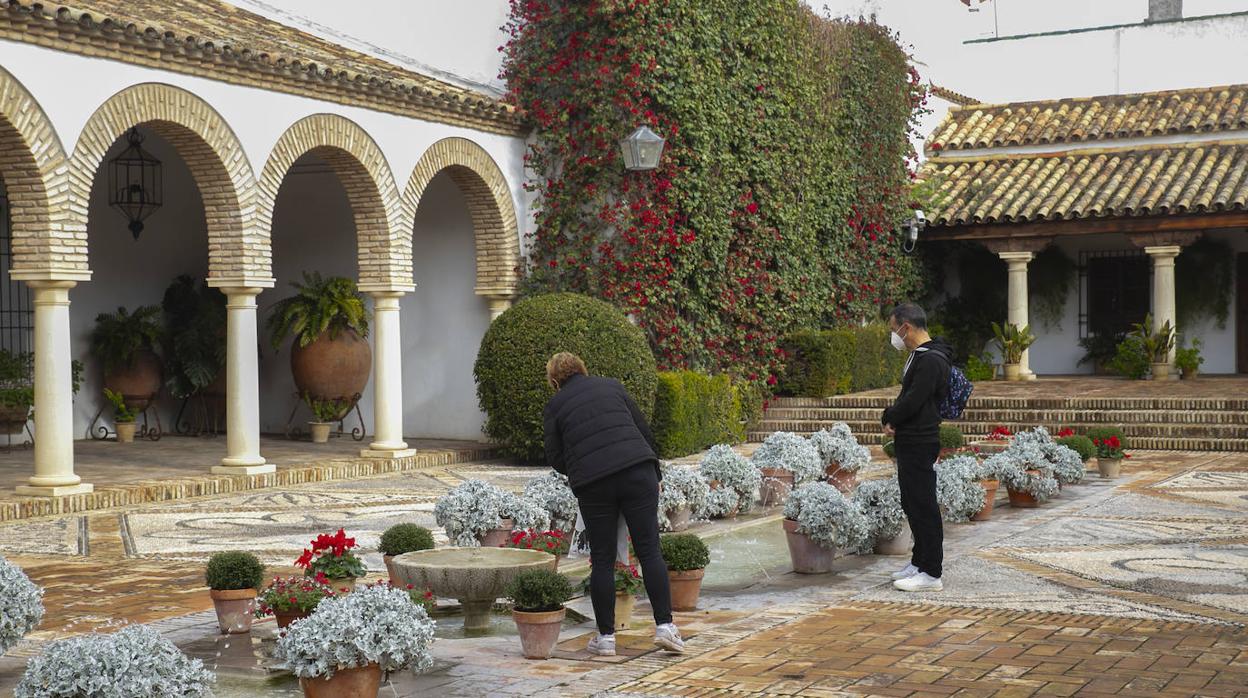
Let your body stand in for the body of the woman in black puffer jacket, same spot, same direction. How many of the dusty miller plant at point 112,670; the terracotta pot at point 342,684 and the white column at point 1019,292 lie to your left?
2

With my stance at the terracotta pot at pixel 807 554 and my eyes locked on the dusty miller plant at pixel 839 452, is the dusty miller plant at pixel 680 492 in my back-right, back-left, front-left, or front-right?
front-left

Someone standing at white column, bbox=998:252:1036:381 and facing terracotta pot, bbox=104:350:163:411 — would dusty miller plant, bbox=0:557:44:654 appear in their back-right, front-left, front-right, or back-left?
front-left

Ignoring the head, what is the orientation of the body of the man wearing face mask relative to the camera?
to the viewer's left

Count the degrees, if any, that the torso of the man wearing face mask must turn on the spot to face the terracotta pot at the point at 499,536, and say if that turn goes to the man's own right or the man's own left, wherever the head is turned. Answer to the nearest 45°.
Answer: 0° — they already face it

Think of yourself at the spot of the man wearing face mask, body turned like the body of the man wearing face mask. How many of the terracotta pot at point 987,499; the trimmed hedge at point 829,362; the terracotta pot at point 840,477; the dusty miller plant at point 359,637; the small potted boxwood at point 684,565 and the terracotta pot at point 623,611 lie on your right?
3

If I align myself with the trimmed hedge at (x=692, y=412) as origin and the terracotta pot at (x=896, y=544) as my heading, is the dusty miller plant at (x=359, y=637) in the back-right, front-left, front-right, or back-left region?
front-right

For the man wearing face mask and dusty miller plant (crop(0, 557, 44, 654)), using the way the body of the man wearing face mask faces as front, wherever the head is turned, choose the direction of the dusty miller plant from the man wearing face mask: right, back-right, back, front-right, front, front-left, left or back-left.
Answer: front-left

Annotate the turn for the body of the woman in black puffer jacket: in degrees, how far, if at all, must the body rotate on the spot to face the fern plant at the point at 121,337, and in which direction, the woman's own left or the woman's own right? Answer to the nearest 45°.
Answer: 0° — they already face it

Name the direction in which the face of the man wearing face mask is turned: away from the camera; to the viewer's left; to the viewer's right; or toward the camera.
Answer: to the viewer's left

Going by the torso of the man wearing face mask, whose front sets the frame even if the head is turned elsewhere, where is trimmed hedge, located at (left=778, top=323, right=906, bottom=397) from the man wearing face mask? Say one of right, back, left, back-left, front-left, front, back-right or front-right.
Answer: right

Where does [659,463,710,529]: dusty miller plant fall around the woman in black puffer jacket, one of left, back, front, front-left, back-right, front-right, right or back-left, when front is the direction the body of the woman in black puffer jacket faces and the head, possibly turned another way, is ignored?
front-right

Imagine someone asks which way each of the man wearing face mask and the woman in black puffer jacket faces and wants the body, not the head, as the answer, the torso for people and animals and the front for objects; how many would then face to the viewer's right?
0

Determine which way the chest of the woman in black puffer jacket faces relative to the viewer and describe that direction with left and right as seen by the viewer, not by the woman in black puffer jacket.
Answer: facing away from the viewer and to the left of the viewer

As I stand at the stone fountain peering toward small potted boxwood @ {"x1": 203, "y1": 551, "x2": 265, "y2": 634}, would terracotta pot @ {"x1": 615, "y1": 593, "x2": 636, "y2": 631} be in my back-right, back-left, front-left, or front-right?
back-left

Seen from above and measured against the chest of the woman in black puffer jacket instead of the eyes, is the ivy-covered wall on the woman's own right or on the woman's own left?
on the woman's own right

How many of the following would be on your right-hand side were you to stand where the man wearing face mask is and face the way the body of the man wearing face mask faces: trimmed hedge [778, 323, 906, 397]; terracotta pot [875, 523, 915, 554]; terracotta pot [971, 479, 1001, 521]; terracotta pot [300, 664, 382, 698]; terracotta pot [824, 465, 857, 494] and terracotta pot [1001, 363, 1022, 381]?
5

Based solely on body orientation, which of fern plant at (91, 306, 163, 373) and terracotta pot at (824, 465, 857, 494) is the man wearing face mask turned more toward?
the fern plant

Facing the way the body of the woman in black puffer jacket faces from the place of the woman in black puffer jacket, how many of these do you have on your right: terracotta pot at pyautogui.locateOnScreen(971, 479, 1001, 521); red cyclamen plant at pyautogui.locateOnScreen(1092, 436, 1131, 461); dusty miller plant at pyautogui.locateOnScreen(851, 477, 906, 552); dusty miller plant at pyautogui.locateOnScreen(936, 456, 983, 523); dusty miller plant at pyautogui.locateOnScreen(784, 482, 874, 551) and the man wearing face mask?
6

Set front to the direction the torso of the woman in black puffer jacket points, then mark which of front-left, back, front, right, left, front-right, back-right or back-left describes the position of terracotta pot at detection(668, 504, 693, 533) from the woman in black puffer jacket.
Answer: front-right
